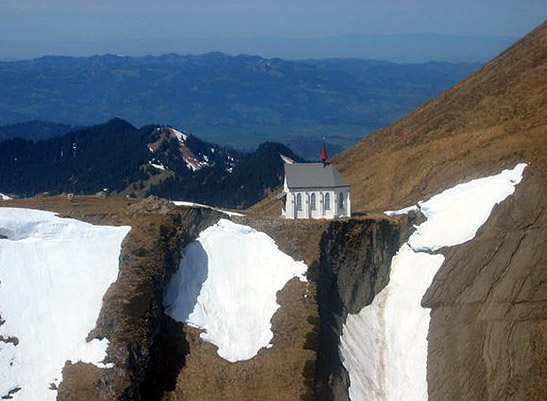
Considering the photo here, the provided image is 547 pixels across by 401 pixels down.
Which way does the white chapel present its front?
to the viewer's left
